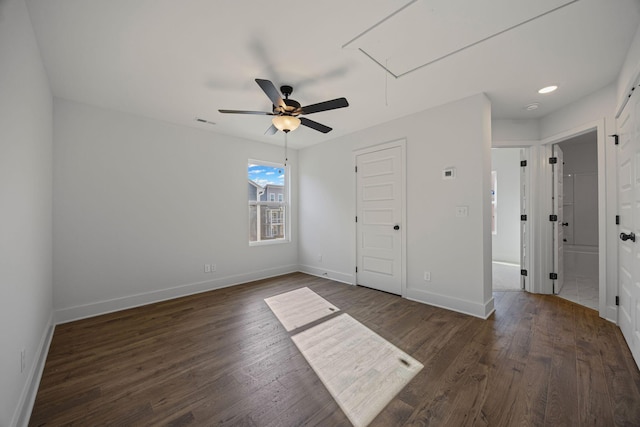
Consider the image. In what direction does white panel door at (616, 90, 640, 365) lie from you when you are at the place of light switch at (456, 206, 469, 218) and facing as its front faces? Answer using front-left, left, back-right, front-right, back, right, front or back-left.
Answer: left

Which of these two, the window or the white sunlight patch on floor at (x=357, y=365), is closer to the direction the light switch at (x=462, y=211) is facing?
the white sunlight patch on floor

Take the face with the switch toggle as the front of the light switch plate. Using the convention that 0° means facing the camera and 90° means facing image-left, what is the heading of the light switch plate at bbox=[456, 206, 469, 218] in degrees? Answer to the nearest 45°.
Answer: approximately 0°

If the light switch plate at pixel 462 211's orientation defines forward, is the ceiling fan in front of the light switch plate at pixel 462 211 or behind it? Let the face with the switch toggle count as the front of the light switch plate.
in front

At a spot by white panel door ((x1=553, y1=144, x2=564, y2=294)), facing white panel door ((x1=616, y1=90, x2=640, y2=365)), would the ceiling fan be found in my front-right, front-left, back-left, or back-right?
front-right

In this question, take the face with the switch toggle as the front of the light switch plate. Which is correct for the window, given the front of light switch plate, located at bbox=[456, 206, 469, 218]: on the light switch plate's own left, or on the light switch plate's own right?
on the light switch plate's own right

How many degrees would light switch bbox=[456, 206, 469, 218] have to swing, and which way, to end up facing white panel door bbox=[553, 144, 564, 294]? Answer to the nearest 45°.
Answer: approximately 135° to its left

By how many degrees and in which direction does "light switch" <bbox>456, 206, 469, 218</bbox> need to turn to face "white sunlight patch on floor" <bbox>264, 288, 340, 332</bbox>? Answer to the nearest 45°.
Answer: approximately 45° to its right

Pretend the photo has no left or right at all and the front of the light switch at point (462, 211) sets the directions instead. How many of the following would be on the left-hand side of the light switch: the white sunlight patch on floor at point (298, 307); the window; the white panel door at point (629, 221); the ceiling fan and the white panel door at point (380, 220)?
1

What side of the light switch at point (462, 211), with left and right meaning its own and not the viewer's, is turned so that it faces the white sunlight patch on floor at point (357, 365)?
front

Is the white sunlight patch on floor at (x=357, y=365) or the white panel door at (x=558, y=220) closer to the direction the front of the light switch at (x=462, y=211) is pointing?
the white sunlight patch on floor

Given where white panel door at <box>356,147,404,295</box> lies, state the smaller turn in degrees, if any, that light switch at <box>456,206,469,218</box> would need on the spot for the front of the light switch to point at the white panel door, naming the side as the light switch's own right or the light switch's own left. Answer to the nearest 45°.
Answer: approximately 90° to the light switch's own right
